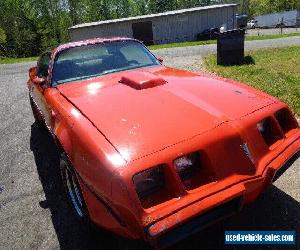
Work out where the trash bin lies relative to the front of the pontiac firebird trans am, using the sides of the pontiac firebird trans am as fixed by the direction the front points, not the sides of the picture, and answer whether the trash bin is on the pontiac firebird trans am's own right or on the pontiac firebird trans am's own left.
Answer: on the pontiac firebird trans am's own left

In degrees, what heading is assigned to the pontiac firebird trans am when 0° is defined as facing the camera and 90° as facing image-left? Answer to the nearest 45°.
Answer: approximately 315°
